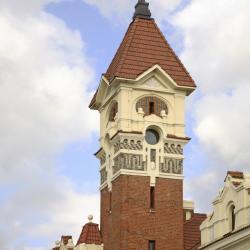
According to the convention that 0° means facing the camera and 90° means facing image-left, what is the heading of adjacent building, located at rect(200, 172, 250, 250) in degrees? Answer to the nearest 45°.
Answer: approximately 45°
